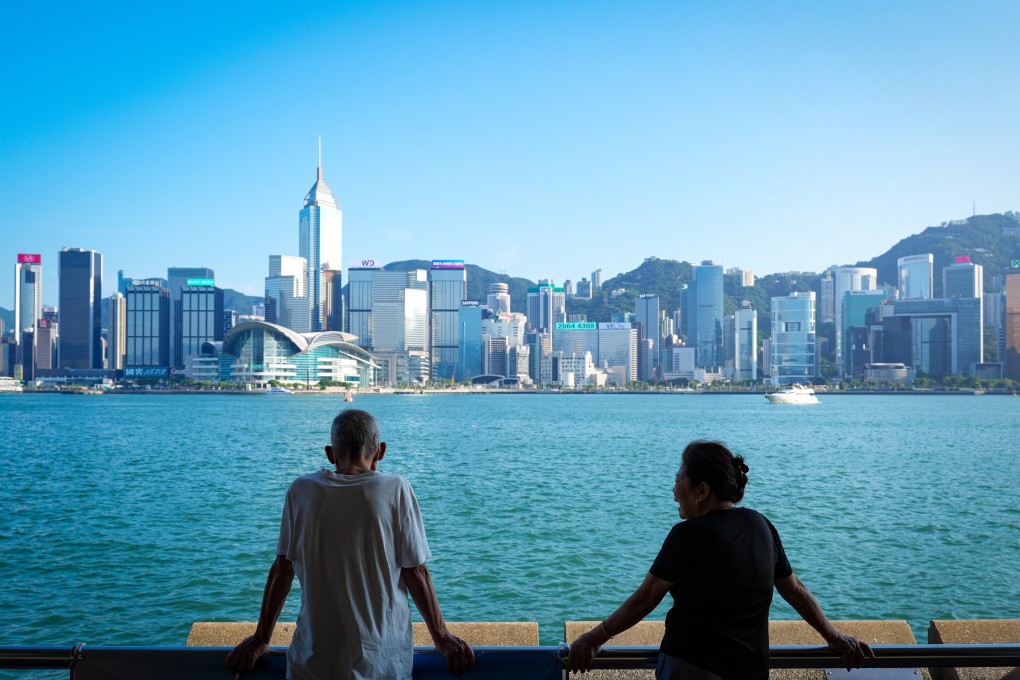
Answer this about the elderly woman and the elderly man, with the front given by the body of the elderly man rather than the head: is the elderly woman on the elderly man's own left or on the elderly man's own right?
on the elderly man's own right

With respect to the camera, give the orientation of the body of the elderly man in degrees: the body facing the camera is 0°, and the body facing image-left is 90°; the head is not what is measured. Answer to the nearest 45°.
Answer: approximately 180°

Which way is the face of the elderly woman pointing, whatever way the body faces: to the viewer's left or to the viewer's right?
to the viewer's left
